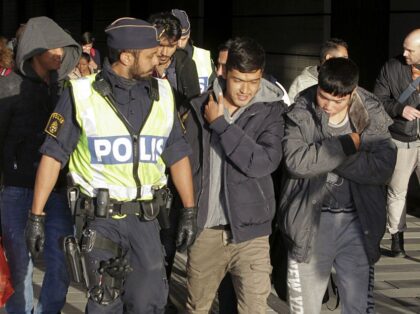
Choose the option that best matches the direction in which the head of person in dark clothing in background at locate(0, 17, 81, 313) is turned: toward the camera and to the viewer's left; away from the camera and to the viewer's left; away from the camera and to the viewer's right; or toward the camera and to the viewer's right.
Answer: toward the camera and to the viewer's right

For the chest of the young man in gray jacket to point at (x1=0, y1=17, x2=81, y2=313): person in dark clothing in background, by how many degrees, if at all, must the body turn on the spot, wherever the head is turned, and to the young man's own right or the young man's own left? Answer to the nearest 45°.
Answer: approximately 90° to the young man's own right

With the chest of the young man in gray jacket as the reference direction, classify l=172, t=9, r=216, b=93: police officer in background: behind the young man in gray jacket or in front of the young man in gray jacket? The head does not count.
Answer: behind

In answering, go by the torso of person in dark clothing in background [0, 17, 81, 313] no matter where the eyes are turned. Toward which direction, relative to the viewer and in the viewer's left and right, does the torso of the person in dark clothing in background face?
facing the viewer and to the right of the viewer

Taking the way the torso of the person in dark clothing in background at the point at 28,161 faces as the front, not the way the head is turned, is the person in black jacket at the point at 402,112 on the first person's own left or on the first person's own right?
on the first person's own left

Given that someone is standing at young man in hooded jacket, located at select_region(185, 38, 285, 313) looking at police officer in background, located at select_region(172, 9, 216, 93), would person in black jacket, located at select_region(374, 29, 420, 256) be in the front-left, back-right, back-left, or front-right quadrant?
front-right

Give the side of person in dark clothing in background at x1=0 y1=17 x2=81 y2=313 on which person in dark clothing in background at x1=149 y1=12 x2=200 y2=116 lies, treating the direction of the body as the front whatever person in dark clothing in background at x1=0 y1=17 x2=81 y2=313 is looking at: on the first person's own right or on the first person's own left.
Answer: on the first person's own left

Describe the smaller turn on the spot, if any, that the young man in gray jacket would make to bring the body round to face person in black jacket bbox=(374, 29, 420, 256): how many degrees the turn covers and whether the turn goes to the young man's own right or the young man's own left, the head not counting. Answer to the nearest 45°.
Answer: approximately 180°

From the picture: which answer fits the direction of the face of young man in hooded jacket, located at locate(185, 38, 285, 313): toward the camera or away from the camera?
toward the camera

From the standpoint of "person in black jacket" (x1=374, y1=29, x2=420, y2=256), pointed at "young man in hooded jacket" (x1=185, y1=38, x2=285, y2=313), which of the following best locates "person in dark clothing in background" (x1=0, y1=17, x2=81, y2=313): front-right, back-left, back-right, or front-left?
front-right

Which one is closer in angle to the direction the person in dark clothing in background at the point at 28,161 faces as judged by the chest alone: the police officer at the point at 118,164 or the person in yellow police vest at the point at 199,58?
the police officer

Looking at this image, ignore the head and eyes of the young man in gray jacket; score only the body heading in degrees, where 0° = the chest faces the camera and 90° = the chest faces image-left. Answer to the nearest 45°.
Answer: approximately 0°

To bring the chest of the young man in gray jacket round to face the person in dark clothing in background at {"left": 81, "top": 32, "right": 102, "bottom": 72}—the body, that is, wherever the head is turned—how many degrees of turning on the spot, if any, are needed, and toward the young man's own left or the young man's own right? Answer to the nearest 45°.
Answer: approximately 180°

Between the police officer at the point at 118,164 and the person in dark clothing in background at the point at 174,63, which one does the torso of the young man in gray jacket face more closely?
the police officer

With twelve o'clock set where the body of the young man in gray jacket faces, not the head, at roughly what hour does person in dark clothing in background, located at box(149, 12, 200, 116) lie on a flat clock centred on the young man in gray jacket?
The person in dark clothing in background is roughly at 5 o'clock from the young man in gray jacket.

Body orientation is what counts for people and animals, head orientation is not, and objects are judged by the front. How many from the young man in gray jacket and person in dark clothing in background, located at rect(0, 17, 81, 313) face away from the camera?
0

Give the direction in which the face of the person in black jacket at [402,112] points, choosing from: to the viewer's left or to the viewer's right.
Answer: to the viewer's left
